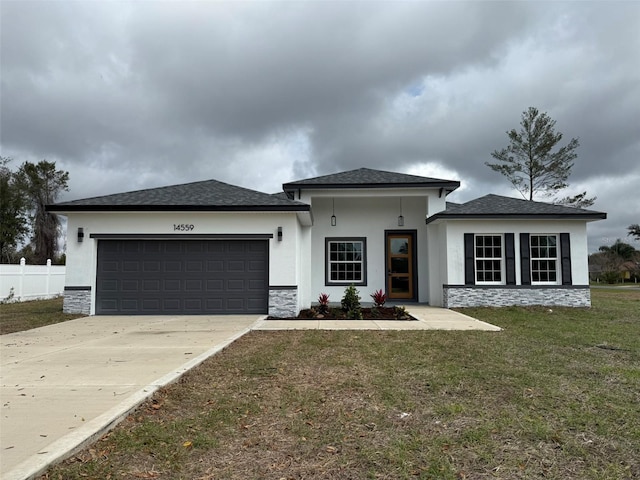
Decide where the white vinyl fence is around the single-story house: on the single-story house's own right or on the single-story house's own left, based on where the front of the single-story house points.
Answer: on the single-story house's own right

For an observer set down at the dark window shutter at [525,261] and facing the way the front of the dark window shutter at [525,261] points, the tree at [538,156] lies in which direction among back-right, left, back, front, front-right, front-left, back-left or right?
back

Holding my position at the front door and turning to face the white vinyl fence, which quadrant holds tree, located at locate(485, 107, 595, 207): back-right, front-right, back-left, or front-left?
back-right

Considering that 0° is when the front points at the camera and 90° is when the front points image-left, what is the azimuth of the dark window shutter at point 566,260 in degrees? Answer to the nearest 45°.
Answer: approximately 0°

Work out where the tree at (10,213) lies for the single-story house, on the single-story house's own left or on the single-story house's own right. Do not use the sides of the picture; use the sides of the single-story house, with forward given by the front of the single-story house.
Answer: on the single-story house's own right

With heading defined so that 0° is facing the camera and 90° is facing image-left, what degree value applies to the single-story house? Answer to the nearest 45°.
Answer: approximately 0°

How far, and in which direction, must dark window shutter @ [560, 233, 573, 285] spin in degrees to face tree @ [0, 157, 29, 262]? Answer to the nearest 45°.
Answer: approximately 90° to its right
